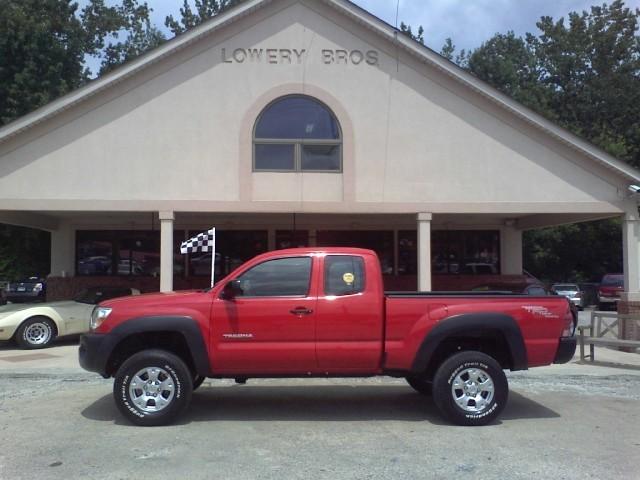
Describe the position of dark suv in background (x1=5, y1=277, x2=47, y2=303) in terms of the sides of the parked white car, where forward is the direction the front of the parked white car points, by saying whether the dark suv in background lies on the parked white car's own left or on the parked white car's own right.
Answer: on the parked white car's own right

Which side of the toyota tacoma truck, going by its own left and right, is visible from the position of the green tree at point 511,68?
right

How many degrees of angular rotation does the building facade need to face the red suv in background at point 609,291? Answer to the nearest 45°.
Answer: approximately 135° to its left

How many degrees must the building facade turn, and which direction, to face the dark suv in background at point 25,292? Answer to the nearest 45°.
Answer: approximately 135° to its right

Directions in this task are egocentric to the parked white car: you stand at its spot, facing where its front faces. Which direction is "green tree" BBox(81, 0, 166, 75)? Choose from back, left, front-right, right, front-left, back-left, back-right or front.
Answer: right

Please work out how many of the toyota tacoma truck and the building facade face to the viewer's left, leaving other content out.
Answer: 1

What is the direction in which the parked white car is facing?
to the viewer's left

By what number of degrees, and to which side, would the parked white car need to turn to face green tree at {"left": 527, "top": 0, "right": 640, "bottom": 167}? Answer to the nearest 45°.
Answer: approximately 135° to its right

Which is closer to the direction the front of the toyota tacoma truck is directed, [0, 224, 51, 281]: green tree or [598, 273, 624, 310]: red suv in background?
the green tree

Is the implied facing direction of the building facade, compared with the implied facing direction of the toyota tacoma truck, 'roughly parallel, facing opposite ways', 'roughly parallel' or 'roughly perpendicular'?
roughly perpendicular

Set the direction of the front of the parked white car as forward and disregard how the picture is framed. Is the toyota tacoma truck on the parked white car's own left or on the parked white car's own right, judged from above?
on the parked white car's own left
